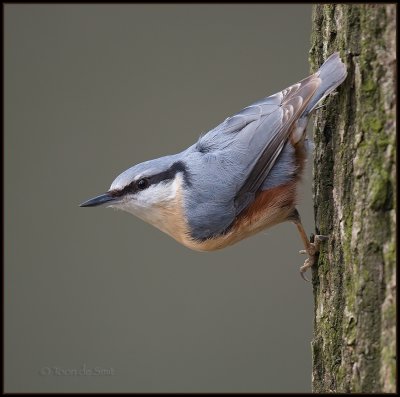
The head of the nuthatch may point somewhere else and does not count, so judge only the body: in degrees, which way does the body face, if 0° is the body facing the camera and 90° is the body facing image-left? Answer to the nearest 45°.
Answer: approximately 90°
